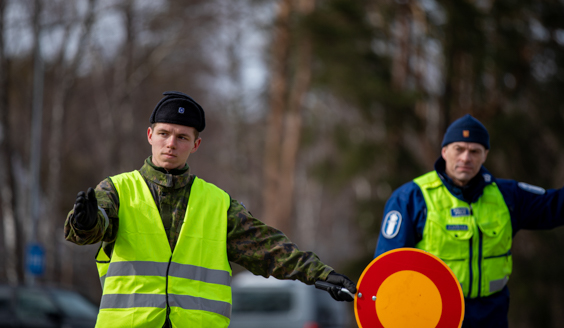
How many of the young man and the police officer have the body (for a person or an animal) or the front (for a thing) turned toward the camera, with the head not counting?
2

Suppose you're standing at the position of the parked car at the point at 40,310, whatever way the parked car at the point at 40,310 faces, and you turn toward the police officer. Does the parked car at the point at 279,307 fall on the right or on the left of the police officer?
left

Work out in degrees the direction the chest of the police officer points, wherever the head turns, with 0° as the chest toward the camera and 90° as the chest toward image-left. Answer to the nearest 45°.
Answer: approximately 0°

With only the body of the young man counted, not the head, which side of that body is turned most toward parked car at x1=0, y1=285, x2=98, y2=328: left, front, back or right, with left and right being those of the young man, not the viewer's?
back

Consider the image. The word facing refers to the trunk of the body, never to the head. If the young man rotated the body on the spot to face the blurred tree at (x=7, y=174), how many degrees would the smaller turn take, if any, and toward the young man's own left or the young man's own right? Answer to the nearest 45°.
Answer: approximately 180°
